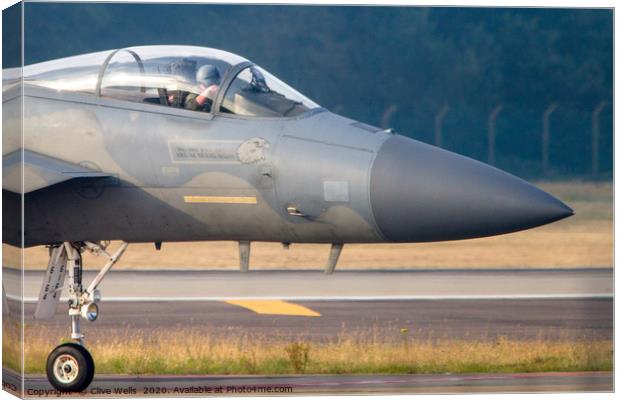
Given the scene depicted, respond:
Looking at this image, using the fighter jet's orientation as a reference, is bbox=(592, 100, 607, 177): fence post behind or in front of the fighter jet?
in front

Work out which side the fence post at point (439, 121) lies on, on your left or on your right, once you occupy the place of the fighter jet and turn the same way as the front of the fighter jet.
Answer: on your left

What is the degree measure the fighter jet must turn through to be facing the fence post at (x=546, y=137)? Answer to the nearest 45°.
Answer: approximately 45° to its left

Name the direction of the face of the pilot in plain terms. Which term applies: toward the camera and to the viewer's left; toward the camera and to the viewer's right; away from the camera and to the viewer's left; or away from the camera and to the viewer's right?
toward the camera and to the viewer's right

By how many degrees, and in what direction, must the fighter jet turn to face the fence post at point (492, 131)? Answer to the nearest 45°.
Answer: approximately 45° to its left

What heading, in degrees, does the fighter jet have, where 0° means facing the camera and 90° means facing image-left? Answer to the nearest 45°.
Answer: approximately 270°

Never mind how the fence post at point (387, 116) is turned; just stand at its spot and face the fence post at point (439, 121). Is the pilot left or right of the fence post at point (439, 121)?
right

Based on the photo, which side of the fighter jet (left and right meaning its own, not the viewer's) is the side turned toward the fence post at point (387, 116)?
left
